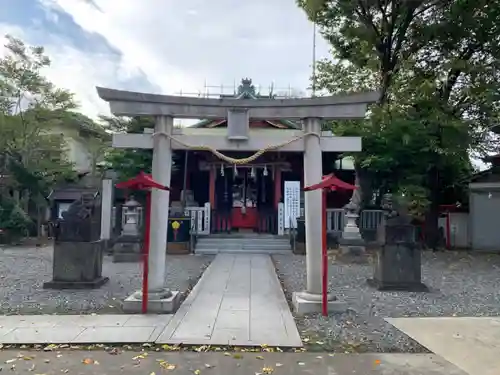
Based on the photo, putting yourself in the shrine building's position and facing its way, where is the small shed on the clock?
The small shed is roughly at 9 o'clock from the shrine building.

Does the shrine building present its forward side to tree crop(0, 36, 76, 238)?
no

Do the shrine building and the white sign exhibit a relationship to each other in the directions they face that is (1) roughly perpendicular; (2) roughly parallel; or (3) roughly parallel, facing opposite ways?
roughly parallel

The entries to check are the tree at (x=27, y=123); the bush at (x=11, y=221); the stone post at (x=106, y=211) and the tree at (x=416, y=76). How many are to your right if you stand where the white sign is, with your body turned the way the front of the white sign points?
3

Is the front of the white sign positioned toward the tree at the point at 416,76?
no

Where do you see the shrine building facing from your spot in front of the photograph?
facing the viewer

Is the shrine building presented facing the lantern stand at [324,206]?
yes

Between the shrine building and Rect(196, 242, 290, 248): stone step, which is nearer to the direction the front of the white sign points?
the stone step

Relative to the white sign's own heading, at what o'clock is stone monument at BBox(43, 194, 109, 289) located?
The stone monument is roughly at 1 o'clock from the white sign.

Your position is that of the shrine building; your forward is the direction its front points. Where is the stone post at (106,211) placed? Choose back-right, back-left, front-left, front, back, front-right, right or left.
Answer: front-right

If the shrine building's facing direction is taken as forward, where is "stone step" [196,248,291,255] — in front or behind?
in front

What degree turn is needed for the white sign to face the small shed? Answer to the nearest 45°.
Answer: approximately 90° to its left

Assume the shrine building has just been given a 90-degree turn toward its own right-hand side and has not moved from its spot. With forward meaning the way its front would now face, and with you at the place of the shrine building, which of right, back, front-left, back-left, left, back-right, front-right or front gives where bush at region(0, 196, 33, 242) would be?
front

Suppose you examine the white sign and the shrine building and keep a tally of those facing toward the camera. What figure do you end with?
2

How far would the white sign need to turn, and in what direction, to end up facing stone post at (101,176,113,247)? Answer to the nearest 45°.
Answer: approximately 90° to its right

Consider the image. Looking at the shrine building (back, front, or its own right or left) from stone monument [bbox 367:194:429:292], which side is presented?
front

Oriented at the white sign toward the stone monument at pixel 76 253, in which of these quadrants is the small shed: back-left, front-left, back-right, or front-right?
back-left

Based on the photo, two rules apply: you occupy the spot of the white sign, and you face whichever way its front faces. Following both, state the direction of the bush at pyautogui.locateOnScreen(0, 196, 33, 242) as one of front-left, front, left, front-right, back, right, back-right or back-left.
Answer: right
